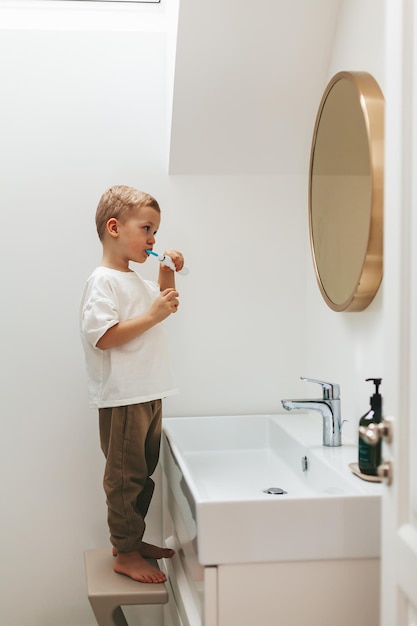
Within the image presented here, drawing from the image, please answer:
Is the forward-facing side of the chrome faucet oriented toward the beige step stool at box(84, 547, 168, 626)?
yes

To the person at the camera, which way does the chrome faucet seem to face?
facing to the left of the viewer

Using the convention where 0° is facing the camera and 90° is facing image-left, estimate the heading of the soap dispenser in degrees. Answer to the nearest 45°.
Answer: approximately 90°

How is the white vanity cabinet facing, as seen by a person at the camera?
facing to the left of the viewer

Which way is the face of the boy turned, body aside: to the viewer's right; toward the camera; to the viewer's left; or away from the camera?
to the viewer's right

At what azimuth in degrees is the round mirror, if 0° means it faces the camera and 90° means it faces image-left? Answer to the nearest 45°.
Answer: approximately 90°

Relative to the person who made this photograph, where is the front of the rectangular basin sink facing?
facing to the left of the viewer
